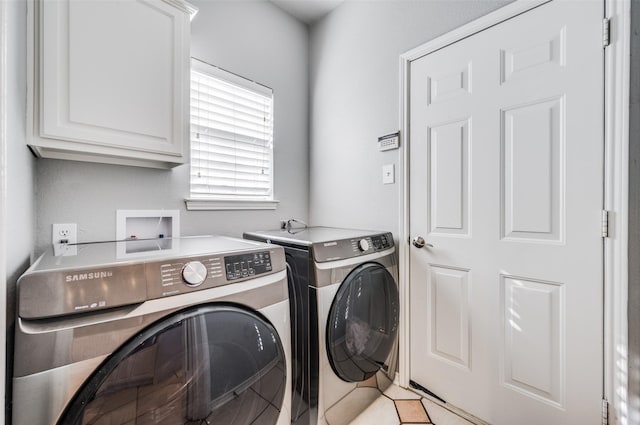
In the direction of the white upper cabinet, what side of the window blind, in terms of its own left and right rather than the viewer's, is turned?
right

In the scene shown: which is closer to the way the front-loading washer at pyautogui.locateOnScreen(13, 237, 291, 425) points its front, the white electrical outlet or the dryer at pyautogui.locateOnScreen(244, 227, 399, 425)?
the dryer

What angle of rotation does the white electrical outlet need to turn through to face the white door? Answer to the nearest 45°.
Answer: approximately 45° to its left

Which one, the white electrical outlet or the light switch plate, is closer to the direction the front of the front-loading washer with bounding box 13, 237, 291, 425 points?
the light switch plate

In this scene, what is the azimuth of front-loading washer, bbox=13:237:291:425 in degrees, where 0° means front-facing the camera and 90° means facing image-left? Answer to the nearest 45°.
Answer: approximately 315°

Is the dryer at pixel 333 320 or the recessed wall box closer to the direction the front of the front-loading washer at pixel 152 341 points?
the dryer

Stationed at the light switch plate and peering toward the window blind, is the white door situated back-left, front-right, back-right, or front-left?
back-left

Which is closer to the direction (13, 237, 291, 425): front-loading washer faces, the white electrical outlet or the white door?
the white door

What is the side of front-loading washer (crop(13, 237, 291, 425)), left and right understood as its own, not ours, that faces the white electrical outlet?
back

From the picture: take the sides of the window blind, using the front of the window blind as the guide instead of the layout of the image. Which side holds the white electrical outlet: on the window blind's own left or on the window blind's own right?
on the window blind's own right

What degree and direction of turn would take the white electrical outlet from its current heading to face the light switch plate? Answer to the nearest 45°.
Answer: approximately 45° to its left

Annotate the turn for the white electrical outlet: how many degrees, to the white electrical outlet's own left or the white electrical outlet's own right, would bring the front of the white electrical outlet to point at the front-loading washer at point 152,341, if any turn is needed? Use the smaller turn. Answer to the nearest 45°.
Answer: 0° — it already faces it

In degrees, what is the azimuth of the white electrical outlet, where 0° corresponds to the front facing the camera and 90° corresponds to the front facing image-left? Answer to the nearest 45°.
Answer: approximately 0°
